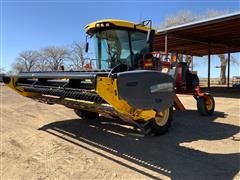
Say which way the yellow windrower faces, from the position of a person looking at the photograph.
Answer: facing the viewer and to the left of the viewer
